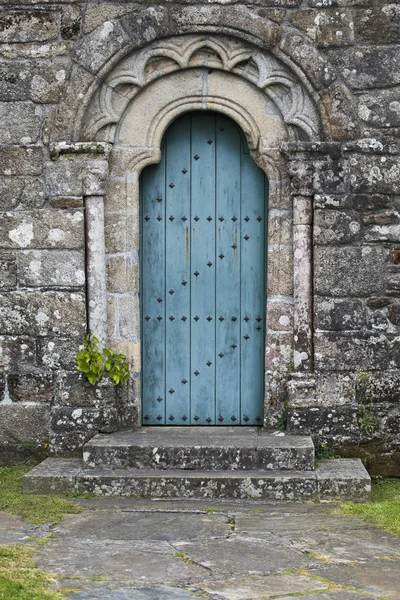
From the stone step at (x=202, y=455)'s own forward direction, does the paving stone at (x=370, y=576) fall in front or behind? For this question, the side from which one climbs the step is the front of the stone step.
in front

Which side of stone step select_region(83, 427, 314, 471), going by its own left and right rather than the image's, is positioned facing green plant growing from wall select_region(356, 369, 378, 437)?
left

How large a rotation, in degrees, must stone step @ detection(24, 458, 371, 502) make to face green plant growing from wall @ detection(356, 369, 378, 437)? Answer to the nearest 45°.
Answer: approximately 135° to its left

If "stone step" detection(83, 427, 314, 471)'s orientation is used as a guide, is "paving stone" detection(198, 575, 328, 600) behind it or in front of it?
in front

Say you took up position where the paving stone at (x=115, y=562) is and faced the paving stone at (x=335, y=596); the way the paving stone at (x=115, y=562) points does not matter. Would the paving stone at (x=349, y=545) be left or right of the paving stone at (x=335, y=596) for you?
left

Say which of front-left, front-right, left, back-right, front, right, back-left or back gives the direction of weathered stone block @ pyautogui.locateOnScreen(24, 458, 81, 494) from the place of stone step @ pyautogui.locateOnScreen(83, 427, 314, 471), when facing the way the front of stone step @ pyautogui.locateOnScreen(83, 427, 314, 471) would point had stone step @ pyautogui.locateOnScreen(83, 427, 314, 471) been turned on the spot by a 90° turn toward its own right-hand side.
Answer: front

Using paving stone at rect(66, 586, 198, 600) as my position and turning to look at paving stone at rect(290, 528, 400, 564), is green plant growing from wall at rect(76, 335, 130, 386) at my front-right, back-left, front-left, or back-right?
front-left

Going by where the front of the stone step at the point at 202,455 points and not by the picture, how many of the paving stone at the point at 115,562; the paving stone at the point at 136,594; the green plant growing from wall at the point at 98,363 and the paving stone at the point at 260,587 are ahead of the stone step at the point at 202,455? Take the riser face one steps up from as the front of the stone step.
3

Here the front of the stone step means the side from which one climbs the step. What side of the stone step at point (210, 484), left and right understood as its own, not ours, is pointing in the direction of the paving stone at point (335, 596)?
front

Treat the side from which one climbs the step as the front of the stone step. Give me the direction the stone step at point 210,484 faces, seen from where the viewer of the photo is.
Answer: facing the viewer

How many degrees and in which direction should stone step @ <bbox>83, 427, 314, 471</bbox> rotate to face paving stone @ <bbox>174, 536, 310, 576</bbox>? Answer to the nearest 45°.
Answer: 0° — it already faces it

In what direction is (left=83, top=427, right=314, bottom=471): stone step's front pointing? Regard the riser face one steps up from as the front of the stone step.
toward the camera

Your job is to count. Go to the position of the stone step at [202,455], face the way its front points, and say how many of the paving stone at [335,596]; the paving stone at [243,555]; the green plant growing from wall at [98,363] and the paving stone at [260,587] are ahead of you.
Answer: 3

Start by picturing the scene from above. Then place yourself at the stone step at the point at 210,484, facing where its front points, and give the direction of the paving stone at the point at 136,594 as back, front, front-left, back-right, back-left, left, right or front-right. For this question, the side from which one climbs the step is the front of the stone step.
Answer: front

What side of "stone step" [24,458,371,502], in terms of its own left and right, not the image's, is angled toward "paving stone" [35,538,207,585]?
front

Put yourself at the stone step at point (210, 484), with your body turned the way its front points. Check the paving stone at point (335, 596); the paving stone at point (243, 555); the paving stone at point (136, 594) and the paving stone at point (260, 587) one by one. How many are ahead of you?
4

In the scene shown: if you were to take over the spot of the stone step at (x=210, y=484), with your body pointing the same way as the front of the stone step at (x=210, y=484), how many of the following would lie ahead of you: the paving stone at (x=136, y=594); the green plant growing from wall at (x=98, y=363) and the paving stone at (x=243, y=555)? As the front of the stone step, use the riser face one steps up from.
2
